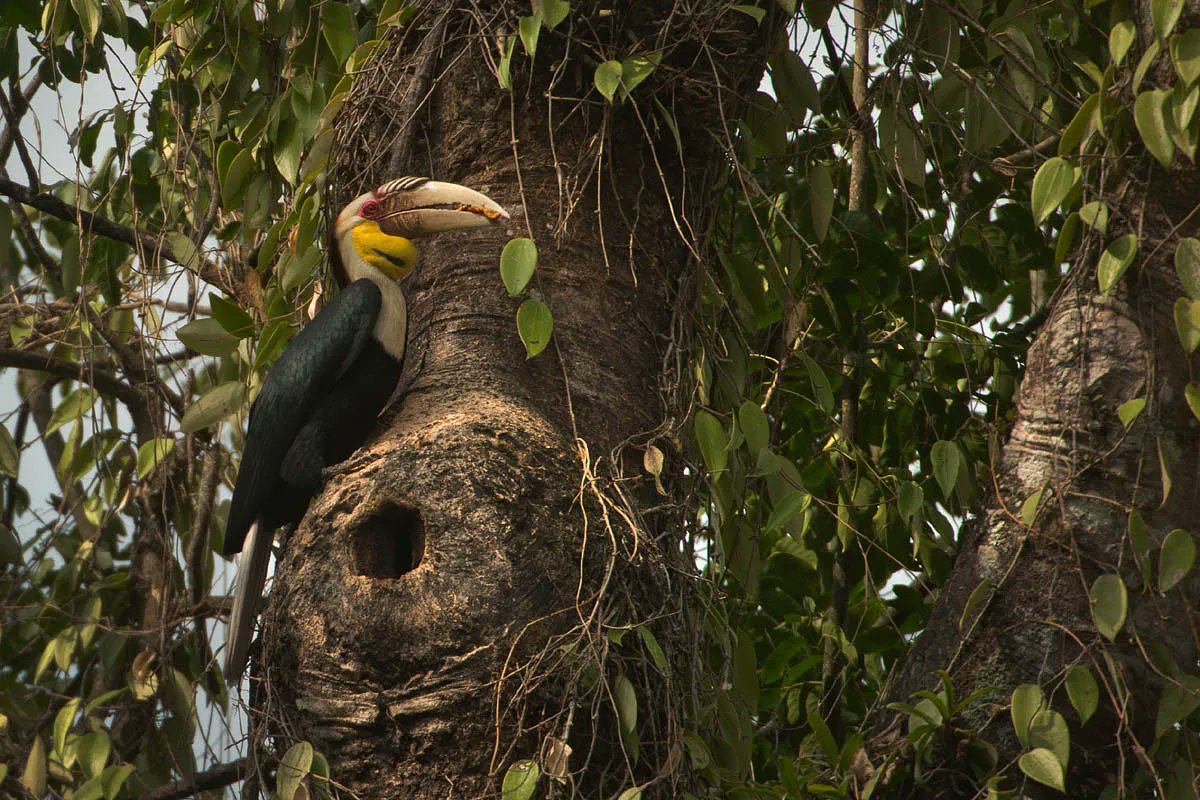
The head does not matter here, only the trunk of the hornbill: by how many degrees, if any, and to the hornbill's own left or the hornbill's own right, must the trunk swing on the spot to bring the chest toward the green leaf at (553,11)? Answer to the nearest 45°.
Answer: approximately 45° to the hornbill's own right

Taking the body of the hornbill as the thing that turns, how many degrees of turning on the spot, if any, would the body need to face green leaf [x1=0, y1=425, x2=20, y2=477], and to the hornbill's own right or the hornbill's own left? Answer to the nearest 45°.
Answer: approximately 135° to the hornbill's own left

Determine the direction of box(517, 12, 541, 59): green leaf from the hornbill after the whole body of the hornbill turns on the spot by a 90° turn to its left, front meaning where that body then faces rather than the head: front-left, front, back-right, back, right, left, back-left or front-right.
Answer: back-right

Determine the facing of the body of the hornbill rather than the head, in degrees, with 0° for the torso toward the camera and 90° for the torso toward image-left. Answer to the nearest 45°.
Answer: approximately 270°

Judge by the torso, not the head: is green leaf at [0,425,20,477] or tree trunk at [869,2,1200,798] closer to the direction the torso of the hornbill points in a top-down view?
the tree trunk

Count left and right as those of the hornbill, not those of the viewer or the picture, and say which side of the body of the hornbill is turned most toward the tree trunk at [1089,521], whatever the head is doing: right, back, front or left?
front

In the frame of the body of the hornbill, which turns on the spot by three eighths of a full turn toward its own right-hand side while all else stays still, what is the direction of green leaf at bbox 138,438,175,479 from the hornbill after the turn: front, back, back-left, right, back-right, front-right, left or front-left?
right

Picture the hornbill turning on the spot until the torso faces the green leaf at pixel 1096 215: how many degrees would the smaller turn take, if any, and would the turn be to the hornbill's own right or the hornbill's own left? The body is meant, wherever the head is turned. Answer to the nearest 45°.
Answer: approximately 45° to the hornbill's own right
